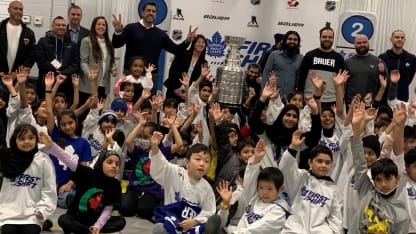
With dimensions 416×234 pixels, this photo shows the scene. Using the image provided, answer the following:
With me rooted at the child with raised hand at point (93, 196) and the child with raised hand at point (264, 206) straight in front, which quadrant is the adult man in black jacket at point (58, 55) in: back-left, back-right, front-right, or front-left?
back-left

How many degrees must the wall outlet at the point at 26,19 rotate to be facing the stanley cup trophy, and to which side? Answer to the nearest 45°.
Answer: approximately 45° to its left

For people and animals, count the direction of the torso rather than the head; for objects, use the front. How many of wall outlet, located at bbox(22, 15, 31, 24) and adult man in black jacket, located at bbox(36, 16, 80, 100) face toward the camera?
2

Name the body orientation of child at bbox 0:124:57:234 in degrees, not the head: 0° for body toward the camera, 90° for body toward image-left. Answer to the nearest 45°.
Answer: approximately 0°

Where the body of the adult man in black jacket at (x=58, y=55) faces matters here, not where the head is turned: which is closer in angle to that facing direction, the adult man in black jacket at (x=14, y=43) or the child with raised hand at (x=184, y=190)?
the child with raised hand

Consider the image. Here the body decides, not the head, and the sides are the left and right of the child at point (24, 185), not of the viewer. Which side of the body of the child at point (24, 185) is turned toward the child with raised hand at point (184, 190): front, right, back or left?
left
